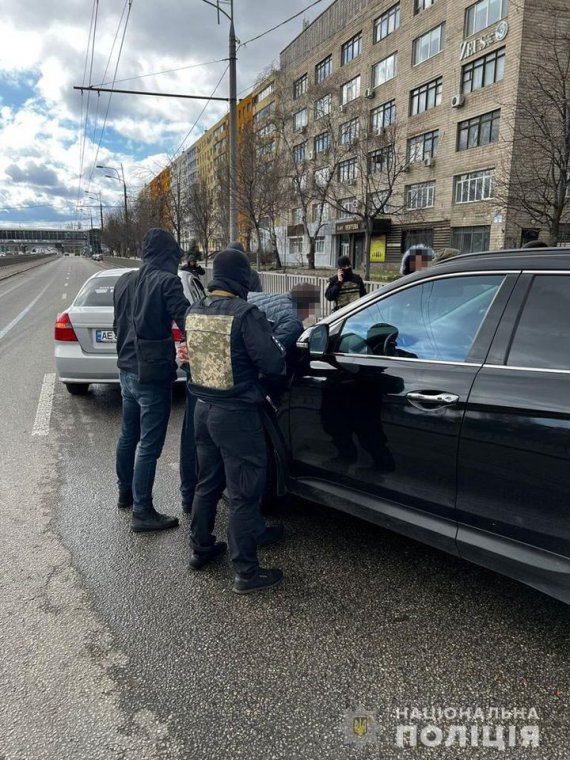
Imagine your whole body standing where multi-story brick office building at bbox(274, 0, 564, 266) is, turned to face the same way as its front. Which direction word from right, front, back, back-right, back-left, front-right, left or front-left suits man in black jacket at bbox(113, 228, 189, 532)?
front-left

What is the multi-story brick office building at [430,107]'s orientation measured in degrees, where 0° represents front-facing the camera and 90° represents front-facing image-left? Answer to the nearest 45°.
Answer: approximately 45°

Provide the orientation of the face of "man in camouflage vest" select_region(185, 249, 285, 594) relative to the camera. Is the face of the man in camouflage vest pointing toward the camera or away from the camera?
away from the camera

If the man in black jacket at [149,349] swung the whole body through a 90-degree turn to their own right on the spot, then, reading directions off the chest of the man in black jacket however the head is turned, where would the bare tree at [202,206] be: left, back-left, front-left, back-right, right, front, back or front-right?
back-left

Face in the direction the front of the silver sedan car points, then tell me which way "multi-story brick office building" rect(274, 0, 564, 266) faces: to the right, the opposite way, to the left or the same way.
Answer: to the left

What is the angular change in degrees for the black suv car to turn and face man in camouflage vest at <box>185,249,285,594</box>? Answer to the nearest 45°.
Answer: approximately 45° to its left

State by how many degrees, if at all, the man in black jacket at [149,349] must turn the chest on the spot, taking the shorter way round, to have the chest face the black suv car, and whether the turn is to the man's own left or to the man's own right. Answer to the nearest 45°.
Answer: approximately 90° to the man's own right

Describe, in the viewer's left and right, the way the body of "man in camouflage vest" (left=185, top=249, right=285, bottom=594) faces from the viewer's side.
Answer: facing away from the viewer and to the right of the viewer

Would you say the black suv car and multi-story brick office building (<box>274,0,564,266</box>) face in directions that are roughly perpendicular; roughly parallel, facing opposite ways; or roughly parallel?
roughly perpendicular

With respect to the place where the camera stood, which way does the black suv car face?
facing away from the viewer and to the left of the viewer

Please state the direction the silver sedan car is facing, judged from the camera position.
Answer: facing away from the viewer

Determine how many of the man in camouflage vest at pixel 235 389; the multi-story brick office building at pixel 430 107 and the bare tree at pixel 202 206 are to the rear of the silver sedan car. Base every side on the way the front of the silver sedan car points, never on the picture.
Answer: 1

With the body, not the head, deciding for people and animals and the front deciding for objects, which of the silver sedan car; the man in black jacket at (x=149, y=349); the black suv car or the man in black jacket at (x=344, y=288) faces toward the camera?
the man in black jacket at (x=344, y=288)

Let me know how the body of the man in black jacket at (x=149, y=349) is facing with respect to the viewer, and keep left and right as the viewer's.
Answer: facing away from the viewer and to the right of the viewer
